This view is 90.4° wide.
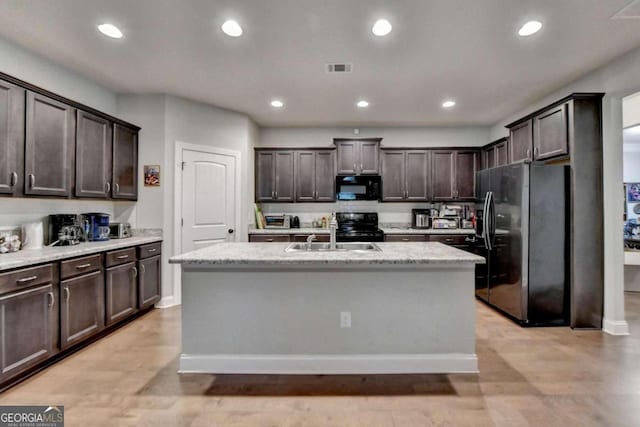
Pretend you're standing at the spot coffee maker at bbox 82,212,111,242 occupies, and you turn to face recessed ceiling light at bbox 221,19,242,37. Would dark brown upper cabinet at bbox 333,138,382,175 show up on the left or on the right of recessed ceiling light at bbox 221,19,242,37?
left

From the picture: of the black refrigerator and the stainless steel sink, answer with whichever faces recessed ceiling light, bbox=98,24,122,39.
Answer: the black refrigerator

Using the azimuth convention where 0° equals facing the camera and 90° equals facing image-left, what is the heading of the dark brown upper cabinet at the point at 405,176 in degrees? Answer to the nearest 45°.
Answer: approximately 0°

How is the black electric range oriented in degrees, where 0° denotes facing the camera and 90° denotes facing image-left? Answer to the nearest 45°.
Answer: approximately 0°

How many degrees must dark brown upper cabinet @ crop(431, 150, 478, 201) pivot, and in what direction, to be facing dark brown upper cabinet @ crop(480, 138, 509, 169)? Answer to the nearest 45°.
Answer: approximately 45° to its left

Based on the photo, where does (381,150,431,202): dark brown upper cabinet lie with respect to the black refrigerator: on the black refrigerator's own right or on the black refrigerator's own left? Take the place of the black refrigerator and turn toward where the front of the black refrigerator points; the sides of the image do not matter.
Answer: on the black refrigerator's own right

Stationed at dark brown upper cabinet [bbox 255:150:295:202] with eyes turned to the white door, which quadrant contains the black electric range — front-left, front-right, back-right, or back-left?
back-left
